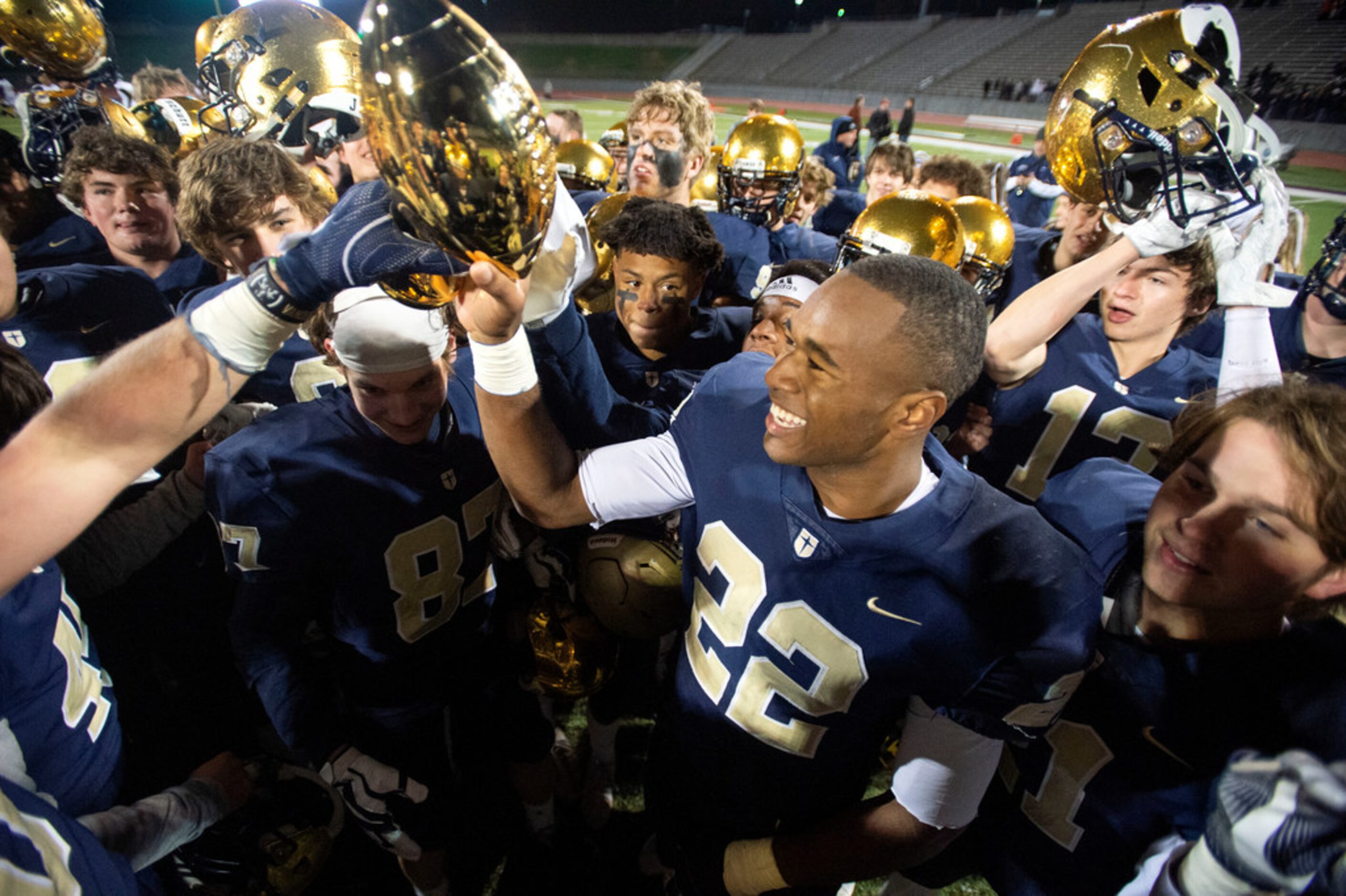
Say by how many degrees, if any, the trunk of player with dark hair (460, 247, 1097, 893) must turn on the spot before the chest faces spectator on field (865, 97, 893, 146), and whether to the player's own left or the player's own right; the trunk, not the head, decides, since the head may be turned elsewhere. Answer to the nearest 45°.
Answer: approximately 135° to the player's own right

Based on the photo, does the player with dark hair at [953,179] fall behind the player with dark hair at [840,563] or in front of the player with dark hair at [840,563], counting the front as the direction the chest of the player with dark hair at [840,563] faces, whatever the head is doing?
behind

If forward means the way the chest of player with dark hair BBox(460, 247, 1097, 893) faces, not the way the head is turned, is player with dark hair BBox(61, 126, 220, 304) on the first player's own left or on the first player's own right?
on the first player's own right

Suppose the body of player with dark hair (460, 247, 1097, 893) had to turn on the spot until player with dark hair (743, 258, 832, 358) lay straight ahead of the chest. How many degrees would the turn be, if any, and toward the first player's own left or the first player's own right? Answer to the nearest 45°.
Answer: approximately 135° to the first player's own right

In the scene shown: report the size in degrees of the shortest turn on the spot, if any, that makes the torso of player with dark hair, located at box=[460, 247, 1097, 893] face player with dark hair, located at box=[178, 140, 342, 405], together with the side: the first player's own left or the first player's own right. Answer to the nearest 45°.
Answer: approximately 90° to the first player's own right

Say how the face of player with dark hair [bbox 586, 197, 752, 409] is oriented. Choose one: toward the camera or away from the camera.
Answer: toward the camera

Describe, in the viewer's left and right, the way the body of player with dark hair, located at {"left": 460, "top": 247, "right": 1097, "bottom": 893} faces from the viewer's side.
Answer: facing the viewer and to the left of the viewer
